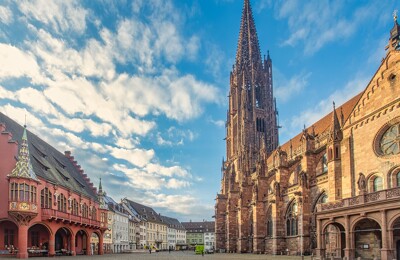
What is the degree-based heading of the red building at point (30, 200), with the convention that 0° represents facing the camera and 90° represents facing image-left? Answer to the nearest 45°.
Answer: approximately 315°
